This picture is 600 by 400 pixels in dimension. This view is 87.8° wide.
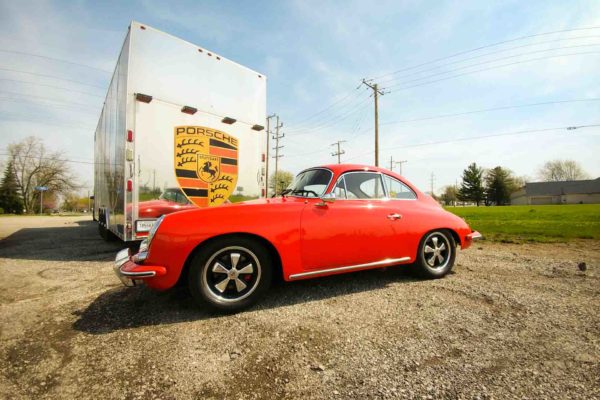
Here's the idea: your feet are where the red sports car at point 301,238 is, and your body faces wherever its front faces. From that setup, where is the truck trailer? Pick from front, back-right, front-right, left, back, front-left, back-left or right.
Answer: right

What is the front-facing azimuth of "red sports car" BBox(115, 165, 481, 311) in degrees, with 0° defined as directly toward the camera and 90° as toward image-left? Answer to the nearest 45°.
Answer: approximately 45°

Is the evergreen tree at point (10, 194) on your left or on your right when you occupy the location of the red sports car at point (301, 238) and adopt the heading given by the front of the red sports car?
on your right
